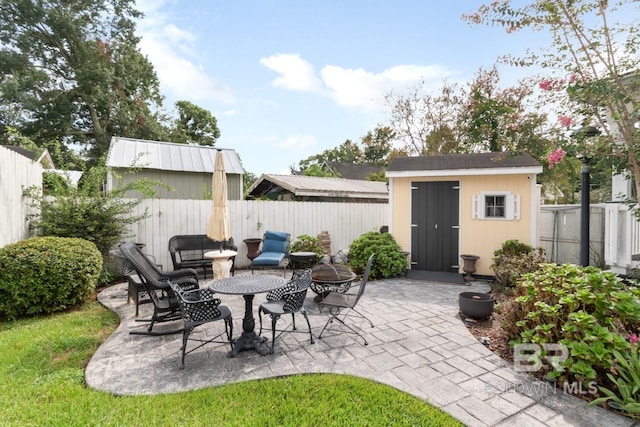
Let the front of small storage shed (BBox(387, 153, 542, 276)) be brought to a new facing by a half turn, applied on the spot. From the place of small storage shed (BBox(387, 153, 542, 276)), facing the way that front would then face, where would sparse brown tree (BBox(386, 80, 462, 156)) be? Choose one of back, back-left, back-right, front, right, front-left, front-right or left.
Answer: front

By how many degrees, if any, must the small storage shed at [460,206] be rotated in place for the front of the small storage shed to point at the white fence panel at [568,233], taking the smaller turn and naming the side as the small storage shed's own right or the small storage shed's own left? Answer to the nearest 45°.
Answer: approximately 135° to the small storage shed's own left

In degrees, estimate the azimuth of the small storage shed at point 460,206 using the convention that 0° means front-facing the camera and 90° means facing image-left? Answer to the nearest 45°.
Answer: approximately 0°

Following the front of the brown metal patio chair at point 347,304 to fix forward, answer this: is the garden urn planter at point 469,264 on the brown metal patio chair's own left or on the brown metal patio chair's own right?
on the brown metal patio chair's own right

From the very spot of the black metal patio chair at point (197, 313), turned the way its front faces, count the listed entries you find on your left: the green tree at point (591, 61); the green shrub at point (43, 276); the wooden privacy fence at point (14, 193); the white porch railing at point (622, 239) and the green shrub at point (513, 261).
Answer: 2

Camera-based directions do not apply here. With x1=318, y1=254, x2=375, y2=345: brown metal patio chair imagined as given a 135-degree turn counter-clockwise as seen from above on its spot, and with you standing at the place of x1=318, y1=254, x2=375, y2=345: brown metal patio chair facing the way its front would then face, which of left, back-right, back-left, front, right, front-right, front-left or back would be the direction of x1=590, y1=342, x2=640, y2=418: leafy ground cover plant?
front

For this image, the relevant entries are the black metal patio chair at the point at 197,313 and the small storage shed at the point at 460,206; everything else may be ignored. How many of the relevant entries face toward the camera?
1

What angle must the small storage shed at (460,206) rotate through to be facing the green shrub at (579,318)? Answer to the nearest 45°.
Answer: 0° — it already faces it

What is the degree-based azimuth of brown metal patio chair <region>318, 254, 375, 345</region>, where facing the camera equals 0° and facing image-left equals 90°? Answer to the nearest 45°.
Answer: approximately 90°

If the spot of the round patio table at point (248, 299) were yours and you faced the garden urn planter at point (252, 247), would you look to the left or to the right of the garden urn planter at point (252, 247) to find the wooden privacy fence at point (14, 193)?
left

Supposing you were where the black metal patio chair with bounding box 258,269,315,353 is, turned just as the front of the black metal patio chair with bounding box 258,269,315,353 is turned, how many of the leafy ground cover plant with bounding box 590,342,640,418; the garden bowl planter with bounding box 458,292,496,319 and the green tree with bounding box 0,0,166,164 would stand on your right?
1

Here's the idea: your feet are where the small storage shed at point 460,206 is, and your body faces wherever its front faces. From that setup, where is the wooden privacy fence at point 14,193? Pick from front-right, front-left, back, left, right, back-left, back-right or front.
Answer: front-right

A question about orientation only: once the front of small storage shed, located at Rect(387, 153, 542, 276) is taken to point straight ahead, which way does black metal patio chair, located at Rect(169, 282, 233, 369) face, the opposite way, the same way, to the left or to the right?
to the left
